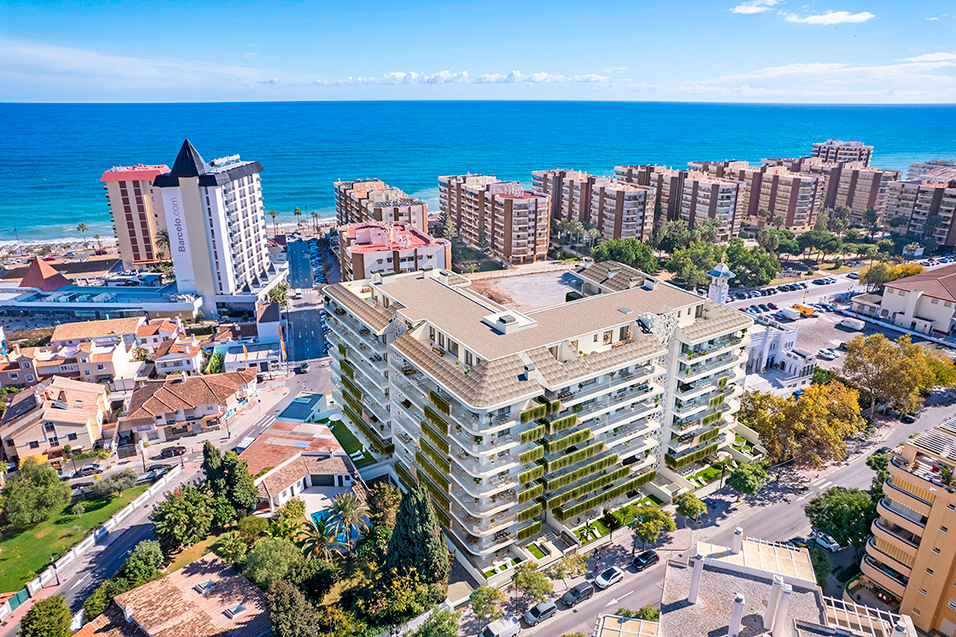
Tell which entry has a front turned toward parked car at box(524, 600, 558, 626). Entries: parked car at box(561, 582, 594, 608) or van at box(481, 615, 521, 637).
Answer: parked car at box(561, 582, 594, 608)

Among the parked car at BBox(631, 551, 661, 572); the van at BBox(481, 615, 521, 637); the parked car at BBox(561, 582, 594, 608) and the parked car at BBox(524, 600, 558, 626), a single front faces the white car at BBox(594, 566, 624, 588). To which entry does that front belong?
the parked car at BBox(631, 551, 661, 572)

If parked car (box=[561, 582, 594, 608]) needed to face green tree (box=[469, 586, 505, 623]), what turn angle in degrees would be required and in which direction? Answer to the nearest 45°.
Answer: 0° — it already faces it

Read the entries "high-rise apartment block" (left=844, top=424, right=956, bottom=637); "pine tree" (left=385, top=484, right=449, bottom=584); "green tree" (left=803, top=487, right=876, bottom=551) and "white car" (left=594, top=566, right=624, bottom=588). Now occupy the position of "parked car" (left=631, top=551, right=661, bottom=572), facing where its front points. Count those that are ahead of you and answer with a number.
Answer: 2

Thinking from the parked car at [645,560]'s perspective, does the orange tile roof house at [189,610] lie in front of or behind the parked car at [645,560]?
in front

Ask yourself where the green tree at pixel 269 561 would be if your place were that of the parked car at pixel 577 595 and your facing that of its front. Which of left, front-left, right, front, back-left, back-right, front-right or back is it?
front-right

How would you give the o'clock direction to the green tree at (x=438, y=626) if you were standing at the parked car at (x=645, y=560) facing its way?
The green tree is roughly at 12 o'clock from the parked car.
